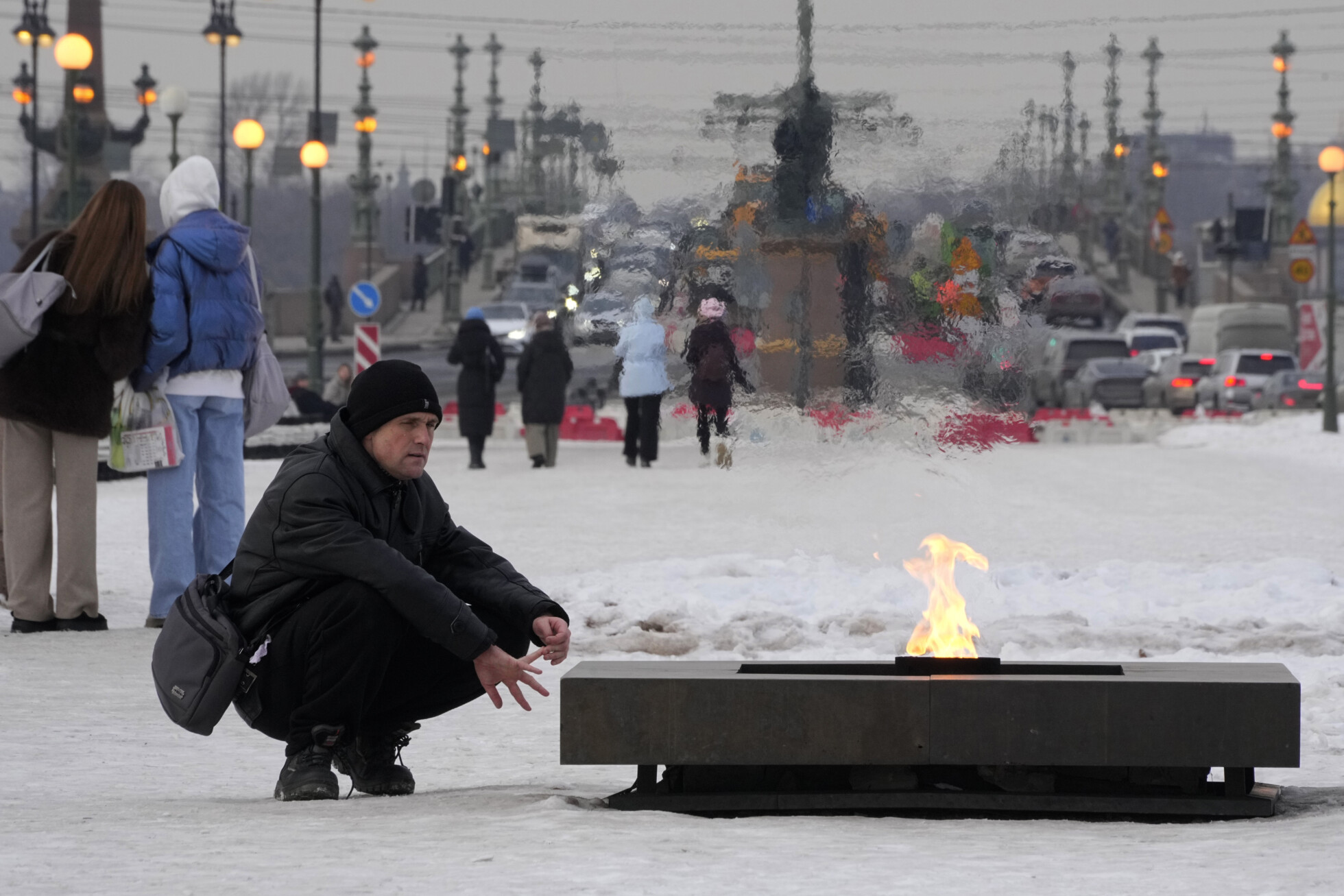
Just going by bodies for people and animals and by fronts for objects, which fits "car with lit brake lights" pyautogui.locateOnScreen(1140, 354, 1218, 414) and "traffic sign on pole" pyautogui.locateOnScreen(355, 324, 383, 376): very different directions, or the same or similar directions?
very different directions

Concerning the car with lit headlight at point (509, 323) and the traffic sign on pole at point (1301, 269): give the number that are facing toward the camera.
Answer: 2

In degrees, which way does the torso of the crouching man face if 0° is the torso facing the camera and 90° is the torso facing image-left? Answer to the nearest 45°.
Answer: approximately 315°

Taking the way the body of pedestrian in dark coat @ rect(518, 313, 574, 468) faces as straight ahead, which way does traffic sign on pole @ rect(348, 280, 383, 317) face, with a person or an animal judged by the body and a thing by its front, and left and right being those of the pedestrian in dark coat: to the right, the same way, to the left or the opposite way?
the opposite way

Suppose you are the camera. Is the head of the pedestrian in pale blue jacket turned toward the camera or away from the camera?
away from the camera

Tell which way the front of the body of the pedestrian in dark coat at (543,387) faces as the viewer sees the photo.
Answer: away from the camera

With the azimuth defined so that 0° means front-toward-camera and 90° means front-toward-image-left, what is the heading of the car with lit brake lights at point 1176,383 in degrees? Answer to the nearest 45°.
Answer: approximately 135°

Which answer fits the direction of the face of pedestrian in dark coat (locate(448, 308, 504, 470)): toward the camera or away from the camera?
away from the camera

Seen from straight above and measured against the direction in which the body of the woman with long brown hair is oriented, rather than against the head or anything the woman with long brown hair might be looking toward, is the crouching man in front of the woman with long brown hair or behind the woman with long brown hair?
behind

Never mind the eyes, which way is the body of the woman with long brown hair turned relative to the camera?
away from the camera

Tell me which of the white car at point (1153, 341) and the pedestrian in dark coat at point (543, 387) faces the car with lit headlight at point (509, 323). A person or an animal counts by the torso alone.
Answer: the pedestrian in dark coat

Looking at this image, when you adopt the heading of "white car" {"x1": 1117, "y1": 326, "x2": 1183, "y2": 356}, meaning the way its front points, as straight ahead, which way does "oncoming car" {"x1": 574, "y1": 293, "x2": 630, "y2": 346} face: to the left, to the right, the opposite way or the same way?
the opposite way
